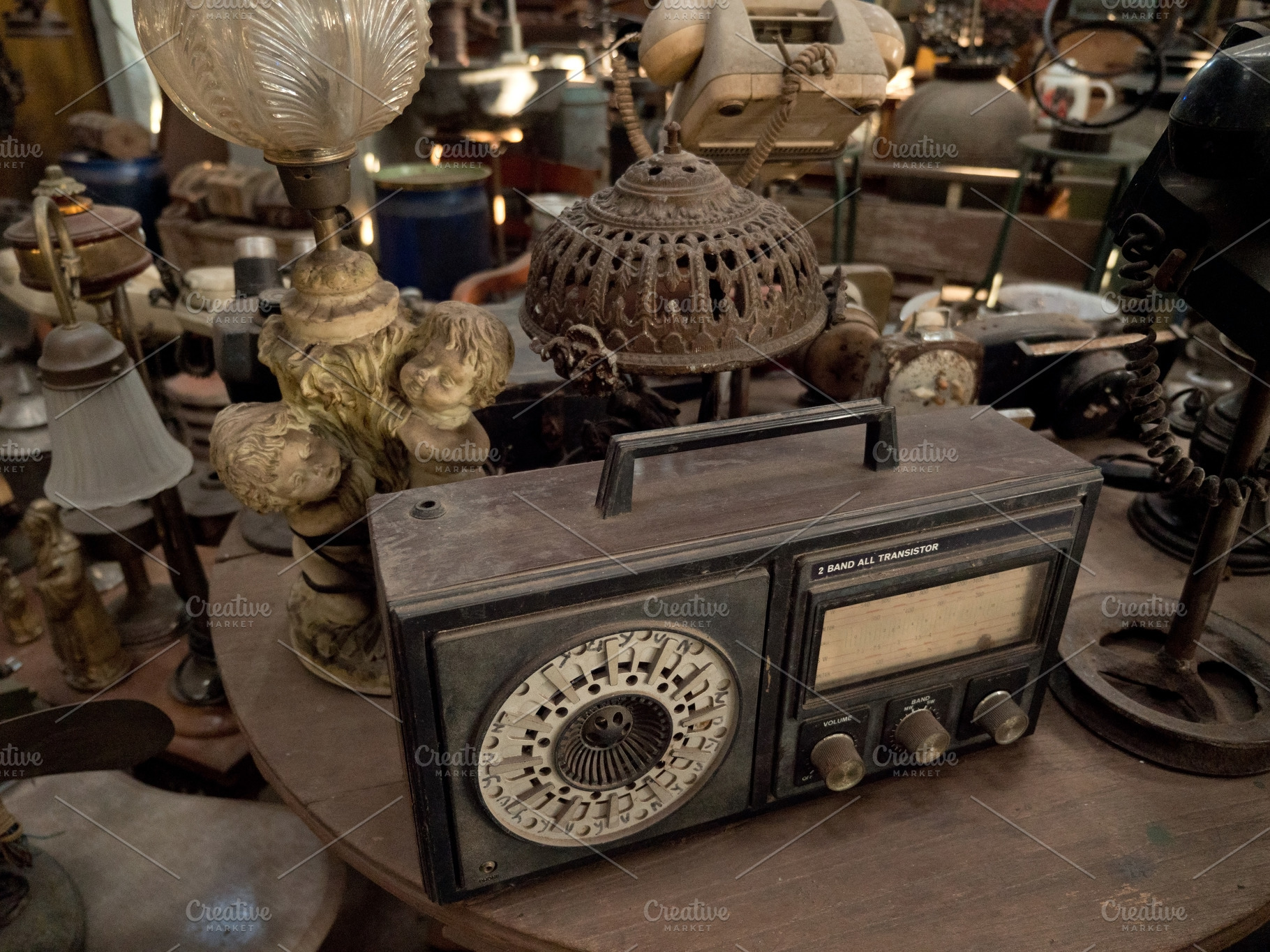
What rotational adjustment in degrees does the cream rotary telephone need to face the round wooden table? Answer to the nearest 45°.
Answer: approximately 180°

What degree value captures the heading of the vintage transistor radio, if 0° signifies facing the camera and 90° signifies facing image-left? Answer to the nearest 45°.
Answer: approximately 315°

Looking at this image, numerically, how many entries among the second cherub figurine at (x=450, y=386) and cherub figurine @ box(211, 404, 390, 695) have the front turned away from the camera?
0

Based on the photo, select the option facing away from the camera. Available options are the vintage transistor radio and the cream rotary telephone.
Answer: the cream rotary telephone

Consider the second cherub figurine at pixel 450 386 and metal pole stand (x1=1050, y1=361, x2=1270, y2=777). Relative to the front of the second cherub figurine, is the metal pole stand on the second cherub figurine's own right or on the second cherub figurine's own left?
on the second cherub figurine's own left

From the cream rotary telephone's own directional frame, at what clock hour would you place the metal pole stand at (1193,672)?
The metal pole stand is roughly at 5 o'clock from the cream rotary telephone.

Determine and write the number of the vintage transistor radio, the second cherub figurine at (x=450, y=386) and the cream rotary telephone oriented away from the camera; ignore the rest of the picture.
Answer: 1

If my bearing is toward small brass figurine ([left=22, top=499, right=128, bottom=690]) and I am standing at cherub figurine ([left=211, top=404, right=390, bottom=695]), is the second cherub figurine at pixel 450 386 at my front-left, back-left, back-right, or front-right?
back-right

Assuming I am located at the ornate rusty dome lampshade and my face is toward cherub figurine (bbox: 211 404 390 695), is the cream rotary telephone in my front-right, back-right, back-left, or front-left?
back-right
